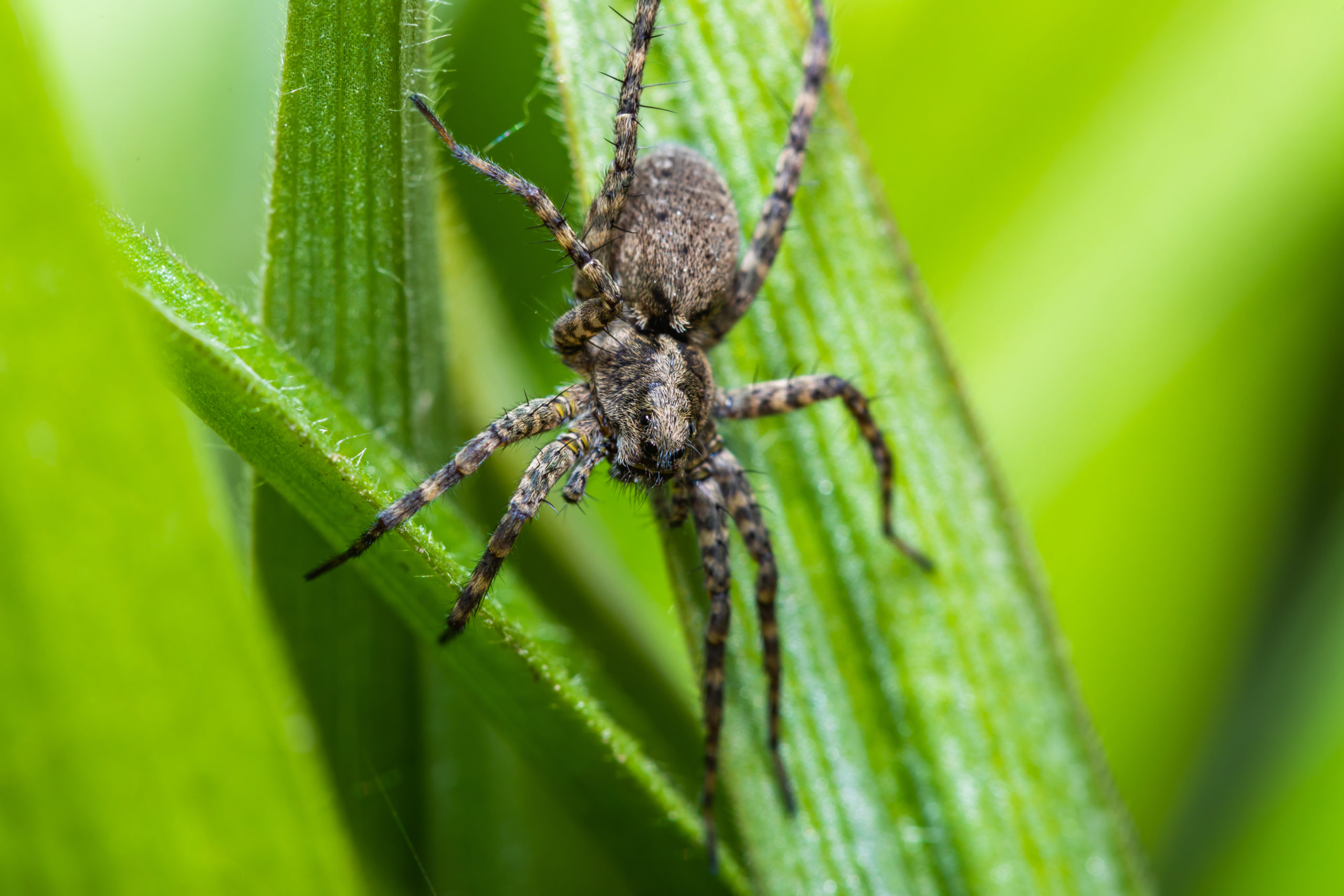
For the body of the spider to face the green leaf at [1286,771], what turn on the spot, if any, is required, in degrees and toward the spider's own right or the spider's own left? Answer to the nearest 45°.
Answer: approximately 90° to the spider's own left

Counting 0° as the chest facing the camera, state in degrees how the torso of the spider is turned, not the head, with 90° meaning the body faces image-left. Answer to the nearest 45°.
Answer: approximately 0°
